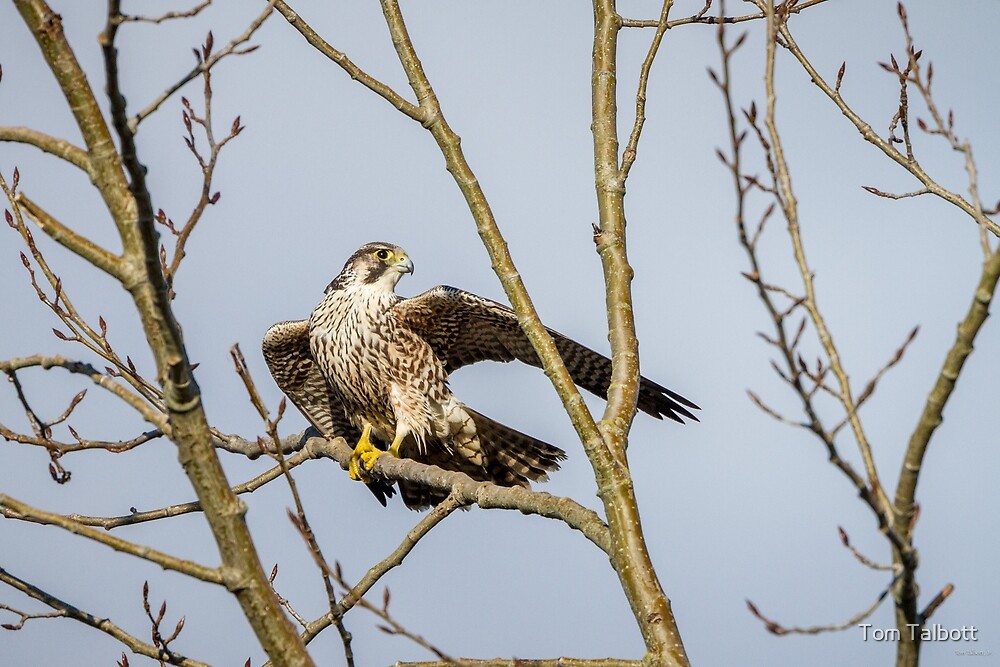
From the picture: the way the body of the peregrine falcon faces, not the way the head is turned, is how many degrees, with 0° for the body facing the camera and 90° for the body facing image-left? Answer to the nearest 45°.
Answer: approximately 45°

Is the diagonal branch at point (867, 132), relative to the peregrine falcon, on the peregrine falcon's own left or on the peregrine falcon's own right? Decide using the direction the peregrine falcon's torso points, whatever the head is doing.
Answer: on the peregrine falcon's own left

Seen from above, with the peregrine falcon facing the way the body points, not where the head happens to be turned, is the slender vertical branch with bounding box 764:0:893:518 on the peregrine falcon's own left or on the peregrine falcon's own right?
on the peregrine falcon's own left
